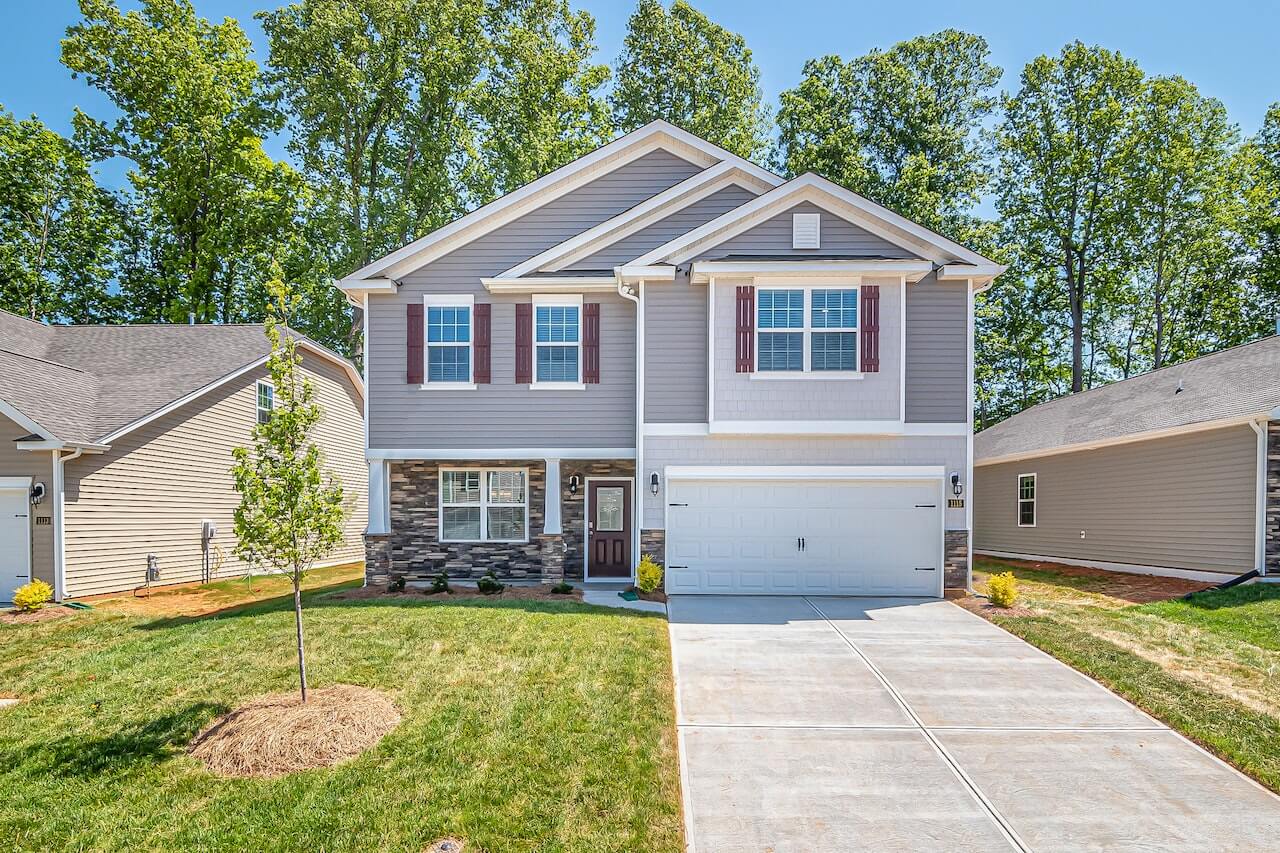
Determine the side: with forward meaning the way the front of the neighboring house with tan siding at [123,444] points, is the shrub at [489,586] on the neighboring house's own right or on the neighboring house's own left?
on the neighboring house's own left

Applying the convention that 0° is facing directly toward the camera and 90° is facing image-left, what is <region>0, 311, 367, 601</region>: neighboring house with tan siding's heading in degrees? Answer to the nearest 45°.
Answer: approximately 45°

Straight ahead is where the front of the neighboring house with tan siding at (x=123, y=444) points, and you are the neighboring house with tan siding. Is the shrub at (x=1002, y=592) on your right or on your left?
on your left

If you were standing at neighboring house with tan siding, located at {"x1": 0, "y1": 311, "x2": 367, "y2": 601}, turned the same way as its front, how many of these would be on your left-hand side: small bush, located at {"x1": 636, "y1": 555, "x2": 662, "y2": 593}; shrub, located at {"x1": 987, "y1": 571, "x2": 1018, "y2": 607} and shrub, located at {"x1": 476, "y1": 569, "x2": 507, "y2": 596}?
3

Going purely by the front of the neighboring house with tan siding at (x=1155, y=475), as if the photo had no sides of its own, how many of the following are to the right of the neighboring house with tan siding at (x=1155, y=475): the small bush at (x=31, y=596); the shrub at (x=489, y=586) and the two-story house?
3

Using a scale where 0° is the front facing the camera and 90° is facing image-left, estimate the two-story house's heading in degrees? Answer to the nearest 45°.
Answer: approximately 0°

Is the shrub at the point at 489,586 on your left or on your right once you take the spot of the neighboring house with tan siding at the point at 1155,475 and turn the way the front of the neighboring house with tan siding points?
on your right

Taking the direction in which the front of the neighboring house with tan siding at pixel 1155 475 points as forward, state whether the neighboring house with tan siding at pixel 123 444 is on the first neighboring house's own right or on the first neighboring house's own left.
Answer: on the first neighboring house's own right

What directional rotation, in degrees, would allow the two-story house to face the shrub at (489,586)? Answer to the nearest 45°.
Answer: approximately 90° to its right

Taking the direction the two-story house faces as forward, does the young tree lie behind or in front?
in front

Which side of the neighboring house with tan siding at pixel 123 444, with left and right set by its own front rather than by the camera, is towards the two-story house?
left
